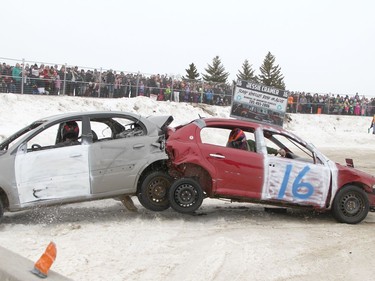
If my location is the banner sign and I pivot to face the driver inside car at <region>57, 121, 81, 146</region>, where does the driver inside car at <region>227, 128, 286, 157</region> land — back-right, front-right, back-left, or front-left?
front-left

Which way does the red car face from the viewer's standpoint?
to the viewer's right

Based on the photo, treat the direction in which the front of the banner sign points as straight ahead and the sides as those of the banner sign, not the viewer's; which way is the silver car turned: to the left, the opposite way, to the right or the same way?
to the right

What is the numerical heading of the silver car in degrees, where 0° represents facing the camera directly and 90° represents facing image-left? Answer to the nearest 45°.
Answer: approximately 90°

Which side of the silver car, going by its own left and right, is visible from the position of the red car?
back

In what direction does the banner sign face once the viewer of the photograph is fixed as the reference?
facing the viewer

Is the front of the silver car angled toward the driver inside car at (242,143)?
no

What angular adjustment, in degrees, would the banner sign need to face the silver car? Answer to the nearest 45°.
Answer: approximately 45° to its right

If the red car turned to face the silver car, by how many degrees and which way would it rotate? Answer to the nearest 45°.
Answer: approximately 180°

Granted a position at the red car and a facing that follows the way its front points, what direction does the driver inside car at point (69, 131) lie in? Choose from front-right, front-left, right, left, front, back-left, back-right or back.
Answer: back

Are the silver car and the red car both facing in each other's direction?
no

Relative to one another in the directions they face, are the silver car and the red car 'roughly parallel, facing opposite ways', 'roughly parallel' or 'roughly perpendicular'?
roughly parallel, facing opposite ways

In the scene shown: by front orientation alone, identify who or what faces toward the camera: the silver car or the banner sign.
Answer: the banner sign

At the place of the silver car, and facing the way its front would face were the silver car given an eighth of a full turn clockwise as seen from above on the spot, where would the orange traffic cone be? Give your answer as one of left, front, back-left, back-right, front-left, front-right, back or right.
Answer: back-left
